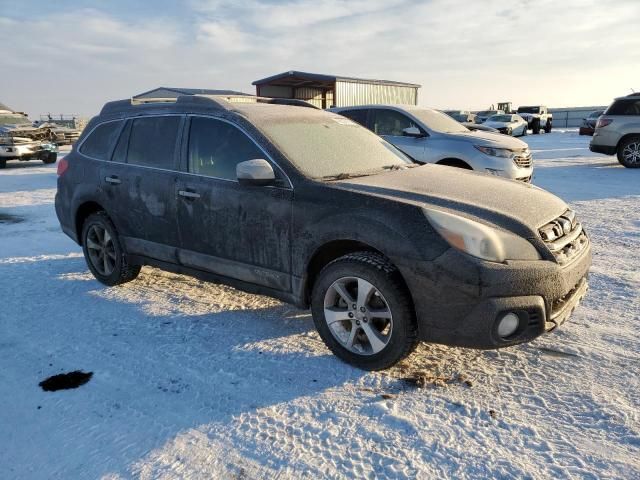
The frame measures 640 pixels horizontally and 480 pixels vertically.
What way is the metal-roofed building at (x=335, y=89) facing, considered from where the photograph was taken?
facing the viewer and to the left of the viewer

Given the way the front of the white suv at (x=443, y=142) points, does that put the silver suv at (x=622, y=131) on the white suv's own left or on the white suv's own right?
on the white suv's own left

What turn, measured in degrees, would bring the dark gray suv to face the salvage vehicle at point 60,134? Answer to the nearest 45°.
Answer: approximately 180°

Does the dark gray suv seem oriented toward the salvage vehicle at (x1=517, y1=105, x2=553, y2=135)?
no

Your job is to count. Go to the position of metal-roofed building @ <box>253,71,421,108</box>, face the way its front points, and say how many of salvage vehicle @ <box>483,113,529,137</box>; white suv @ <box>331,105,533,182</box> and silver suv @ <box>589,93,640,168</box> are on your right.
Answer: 0

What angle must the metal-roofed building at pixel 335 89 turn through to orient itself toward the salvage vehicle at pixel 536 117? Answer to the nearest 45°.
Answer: approximately 135° to its left

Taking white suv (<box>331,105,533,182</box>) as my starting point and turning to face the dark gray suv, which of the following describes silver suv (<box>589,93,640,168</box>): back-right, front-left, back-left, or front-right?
back-left

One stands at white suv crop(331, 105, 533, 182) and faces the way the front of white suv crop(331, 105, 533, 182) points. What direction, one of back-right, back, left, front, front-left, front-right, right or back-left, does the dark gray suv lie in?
front-right

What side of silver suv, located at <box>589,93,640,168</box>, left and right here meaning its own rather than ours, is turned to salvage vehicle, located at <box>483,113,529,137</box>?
left

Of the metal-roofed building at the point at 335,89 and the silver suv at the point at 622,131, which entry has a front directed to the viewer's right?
the silver suv

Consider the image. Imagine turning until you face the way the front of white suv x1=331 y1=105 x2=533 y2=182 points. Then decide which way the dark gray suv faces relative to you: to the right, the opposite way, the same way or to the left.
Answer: the same way

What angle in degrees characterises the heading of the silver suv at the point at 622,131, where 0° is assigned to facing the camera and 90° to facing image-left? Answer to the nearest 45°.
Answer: approximately 270°

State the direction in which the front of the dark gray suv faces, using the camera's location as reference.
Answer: facing the viewer and to the right of the viewer

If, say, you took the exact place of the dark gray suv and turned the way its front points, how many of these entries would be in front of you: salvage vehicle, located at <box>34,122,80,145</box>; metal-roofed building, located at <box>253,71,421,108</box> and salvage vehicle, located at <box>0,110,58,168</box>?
0

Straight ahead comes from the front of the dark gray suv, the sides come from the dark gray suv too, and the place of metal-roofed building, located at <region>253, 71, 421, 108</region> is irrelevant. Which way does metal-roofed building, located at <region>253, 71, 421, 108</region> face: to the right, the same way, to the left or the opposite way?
to the right

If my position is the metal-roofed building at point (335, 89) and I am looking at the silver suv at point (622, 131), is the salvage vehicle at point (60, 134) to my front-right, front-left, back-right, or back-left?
front-right
